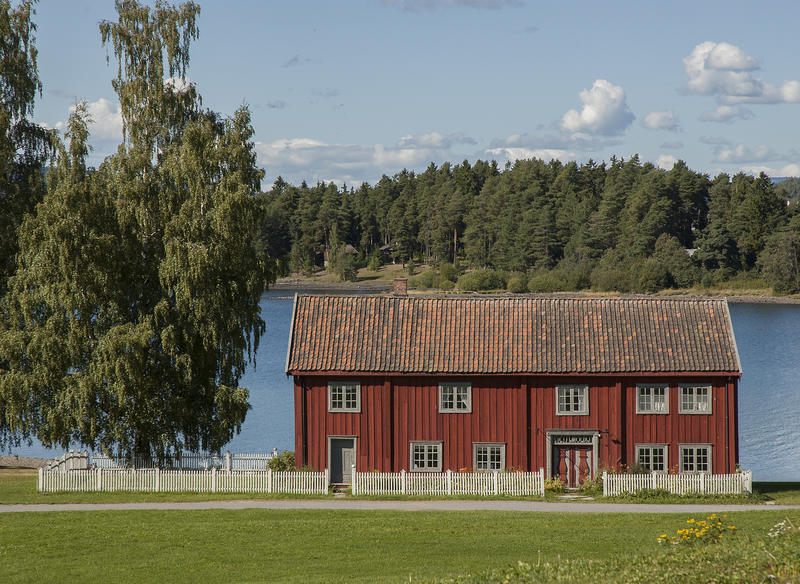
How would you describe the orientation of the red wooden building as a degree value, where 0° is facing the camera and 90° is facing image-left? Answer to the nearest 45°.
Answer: approximately 0°

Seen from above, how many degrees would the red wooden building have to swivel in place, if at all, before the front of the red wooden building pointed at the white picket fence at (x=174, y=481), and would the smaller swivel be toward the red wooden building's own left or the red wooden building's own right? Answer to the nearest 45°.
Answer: approximately 90° to the red wooden building's own right

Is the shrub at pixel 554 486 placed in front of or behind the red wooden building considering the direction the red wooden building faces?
in front

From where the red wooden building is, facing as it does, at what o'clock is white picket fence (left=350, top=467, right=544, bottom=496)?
The white picket fence is roughly at 1 o'clock from the red wooden building.

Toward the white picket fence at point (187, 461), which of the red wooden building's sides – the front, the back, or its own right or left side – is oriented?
right

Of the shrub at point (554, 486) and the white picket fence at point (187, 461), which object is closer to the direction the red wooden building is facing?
the shrub

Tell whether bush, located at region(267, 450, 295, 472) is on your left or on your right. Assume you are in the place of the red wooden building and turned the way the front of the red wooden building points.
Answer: on your right

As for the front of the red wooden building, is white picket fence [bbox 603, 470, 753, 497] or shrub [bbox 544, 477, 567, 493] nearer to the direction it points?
the shrub

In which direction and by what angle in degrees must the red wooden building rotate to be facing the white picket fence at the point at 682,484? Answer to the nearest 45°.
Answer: approximately 45° to its left
